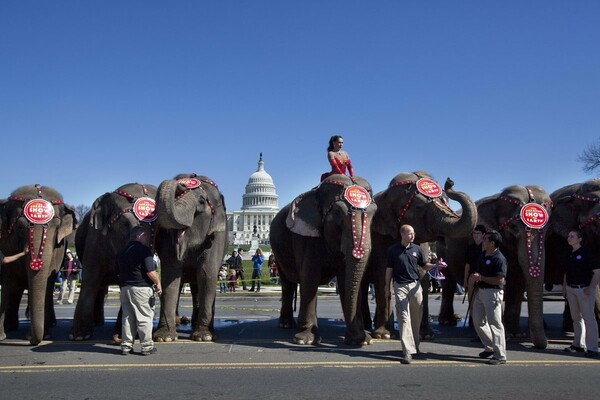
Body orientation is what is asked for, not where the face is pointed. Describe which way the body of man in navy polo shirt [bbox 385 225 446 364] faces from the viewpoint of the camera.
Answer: toward the camera

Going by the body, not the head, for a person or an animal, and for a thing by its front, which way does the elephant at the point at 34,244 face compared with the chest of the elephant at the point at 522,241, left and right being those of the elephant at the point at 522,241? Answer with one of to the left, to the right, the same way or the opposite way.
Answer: the same way

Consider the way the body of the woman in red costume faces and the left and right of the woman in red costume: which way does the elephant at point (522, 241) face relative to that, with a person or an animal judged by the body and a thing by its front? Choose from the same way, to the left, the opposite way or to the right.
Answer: the same way

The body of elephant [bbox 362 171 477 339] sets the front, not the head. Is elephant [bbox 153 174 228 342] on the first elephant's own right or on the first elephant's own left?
on the first elephant's own right

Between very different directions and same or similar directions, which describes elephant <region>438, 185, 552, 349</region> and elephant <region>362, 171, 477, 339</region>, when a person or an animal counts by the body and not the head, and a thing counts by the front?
same or similar directions

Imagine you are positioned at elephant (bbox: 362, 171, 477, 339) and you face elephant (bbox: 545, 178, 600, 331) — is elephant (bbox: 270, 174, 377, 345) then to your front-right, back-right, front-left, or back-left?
back-right

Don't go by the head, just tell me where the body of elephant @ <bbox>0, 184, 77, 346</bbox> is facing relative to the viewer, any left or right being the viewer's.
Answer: facing the viewer

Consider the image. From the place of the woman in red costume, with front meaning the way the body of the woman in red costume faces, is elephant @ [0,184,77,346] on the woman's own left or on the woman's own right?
on the woman's own right

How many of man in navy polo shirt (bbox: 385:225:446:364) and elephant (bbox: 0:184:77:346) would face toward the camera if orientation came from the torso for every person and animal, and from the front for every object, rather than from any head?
2

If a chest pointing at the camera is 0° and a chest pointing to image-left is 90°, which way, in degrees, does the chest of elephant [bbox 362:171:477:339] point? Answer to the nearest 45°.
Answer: approximately 315°

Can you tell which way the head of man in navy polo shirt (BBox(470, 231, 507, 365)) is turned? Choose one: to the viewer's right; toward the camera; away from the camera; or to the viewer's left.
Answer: to the viewer's left

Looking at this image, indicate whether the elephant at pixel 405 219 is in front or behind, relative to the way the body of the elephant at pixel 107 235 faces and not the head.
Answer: in front
